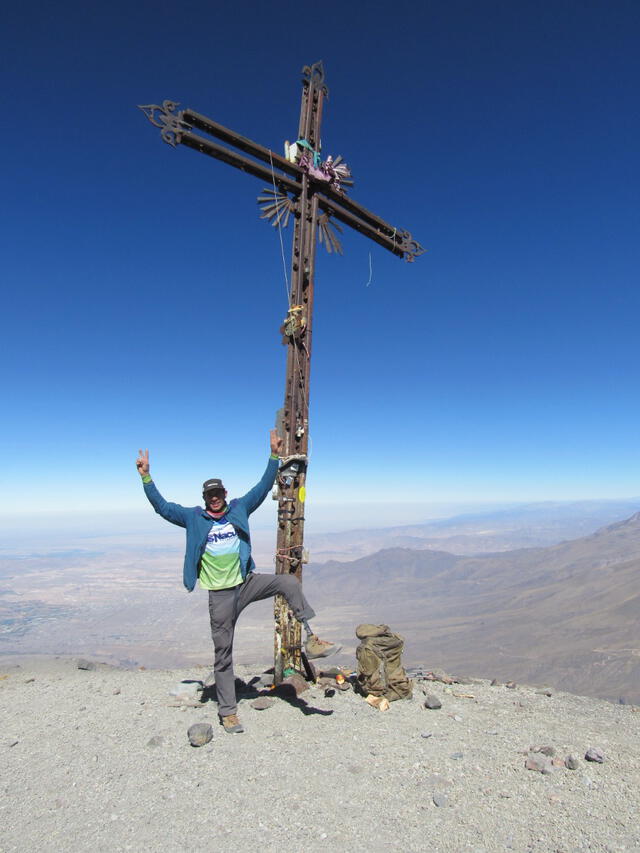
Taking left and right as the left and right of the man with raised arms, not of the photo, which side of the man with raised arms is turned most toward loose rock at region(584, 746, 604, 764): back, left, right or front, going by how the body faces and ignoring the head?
left

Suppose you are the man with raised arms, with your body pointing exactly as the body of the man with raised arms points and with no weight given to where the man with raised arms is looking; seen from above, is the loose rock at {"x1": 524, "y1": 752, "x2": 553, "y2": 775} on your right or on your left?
on your left

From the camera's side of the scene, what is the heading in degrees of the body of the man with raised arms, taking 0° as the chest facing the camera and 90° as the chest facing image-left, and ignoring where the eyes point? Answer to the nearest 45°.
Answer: approximately 0°
